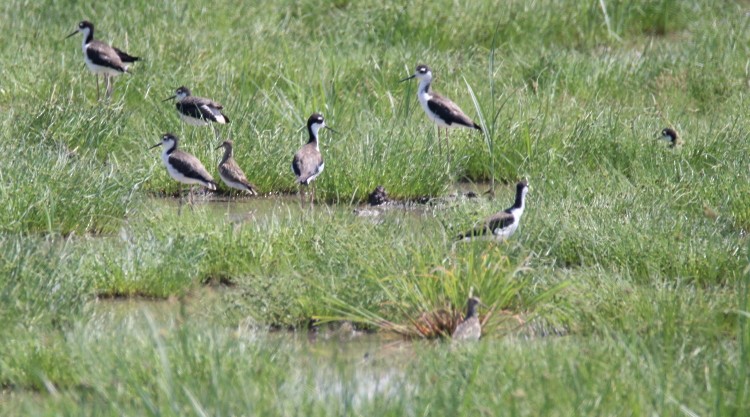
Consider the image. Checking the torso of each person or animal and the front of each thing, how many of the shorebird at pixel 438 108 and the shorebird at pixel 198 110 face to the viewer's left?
2

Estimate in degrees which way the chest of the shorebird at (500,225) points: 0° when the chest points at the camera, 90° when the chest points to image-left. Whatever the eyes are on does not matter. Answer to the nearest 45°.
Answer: approximately 270°

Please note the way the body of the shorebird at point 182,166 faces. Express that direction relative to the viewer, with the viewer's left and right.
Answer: facing to the left of the viewer

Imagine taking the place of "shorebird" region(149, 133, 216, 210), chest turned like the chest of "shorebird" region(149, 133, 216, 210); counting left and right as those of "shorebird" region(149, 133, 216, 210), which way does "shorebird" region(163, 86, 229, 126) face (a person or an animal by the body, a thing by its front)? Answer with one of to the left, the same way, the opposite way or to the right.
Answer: the same way

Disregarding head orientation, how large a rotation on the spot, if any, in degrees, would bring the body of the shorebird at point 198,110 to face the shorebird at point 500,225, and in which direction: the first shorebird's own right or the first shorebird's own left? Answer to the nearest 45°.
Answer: approximately 135° to the first shorebird's own left

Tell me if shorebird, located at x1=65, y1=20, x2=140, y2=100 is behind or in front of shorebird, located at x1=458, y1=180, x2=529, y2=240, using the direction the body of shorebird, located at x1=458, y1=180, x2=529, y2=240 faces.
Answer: behind

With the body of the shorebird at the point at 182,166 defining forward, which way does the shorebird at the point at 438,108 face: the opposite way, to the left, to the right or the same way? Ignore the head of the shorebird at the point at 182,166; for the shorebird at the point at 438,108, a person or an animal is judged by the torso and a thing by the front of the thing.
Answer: the same way

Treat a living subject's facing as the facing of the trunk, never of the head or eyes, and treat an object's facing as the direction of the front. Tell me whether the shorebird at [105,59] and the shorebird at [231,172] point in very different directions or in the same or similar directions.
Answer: same or similar directions

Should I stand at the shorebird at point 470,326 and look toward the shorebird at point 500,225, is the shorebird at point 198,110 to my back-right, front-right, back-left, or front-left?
front-left

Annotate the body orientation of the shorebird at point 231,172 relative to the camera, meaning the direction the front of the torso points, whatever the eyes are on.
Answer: to the viewer's left

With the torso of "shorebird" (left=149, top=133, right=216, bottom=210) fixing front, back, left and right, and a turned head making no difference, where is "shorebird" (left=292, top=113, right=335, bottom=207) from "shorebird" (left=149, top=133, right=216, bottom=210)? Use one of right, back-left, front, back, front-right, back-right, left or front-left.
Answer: back

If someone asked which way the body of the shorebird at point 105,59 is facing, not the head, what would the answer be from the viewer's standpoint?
to the viewer's left

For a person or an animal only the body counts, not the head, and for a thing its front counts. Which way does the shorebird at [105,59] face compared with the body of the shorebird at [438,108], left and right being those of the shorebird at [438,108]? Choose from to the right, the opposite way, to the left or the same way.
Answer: the same way

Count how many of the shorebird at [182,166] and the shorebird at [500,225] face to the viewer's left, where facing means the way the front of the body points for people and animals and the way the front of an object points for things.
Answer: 1

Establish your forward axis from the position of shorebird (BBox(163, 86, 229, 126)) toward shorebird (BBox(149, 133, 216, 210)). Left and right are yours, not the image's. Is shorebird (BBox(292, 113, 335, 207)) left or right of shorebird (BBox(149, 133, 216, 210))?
left

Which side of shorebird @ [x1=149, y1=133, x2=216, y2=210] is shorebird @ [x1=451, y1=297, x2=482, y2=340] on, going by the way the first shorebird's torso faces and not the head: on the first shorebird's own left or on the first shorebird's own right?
on the first shorebird's own left

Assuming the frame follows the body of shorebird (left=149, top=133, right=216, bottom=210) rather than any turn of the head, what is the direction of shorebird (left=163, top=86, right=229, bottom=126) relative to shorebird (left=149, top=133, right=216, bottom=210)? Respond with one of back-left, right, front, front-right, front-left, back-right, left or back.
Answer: right
